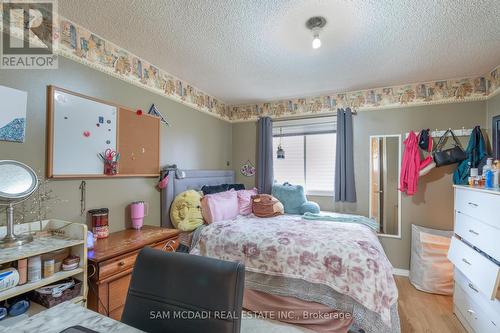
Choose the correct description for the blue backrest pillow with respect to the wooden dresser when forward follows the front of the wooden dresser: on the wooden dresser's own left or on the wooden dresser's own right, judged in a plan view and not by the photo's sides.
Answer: on the wooden dresser's own left

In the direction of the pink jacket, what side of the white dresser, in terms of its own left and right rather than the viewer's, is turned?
right

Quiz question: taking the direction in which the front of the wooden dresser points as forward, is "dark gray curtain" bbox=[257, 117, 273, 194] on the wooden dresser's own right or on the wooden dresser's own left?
on the wooden dresser's own left

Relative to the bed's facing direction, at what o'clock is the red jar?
The red jar is roughly at 4 o'clock from the bed.

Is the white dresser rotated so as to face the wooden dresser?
yes

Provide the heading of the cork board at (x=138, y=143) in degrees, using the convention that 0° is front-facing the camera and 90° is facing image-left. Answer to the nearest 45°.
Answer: approximately 315°

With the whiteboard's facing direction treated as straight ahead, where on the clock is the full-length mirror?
The full-length mirror is roughly at 11 o'clock from the whiteboard.

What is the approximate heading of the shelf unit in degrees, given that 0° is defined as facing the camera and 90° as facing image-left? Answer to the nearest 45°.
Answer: approximately 315°

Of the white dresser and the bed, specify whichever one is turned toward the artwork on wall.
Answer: the white dresser

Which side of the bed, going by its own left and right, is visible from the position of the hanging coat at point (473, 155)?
left
